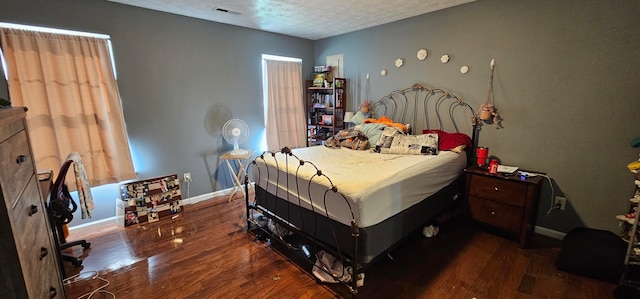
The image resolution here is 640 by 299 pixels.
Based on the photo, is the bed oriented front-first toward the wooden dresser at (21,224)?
yes

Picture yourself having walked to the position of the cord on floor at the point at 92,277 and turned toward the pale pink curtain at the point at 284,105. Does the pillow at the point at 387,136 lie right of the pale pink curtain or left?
right

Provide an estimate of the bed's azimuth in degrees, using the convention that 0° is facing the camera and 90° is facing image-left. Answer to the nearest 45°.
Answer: approximately 45°

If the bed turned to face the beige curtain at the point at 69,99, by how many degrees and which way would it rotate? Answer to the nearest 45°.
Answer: approximately 45° to its right

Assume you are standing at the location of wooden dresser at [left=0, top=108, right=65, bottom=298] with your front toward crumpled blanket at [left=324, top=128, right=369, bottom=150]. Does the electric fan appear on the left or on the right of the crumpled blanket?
left

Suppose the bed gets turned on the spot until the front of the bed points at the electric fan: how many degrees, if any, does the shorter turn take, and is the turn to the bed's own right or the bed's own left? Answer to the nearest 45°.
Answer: approximately 90° to the bed's own right

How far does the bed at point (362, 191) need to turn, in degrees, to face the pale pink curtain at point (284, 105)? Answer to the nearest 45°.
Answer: approximately 90° to its right

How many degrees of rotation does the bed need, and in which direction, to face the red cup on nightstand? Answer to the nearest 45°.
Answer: approximately 180°

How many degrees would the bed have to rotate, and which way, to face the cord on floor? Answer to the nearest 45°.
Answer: approximately 45° to its right
